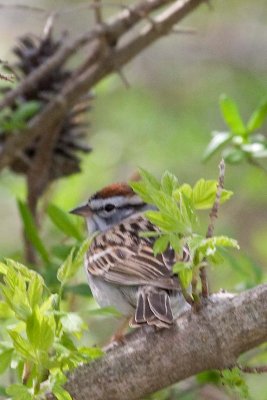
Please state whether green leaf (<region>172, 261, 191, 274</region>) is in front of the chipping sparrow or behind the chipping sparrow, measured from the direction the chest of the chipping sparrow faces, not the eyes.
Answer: behind

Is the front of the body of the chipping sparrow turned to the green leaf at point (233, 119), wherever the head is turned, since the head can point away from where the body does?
no

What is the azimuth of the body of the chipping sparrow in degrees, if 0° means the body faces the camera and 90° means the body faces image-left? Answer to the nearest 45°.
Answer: approximately 135°

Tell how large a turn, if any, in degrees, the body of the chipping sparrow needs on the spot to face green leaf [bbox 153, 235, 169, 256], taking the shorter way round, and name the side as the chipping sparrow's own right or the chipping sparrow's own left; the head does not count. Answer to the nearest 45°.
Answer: approximately 135° to the chipping sparrow's own left

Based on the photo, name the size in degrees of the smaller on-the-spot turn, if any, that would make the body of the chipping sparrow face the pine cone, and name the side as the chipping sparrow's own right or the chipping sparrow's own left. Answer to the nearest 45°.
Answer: approximately 45° to the chipping sparrow's own right

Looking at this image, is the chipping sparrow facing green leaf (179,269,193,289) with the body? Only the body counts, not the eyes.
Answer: no

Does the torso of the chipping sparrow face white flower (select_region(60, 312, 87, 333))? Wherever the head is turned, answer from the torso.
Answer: no

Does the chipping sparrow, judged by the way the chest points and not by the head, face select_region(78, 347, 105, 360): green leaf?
no
